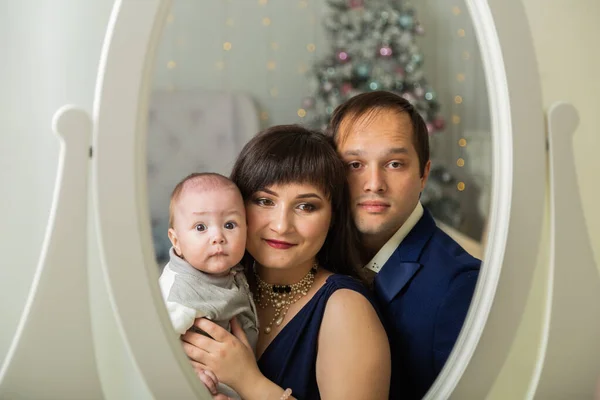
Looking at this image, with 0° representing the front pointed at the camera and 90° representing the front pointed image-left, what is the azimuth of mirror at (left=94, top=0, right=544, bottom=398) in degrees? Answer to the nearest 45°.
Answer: approximately 0°
